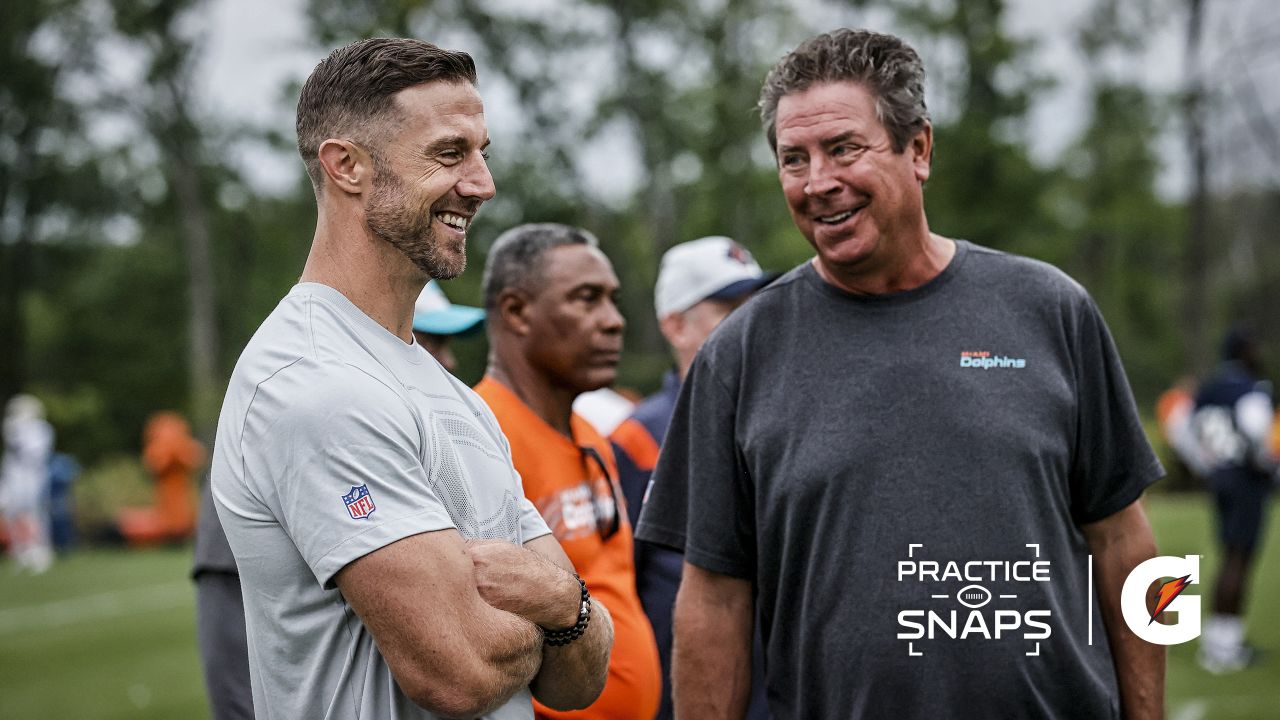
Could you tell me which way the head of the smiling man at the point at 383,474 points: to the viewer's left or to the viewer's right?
to the viewer's right

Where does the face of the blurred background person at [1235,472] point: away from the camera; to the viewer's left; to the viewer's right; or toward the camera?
away from the camera

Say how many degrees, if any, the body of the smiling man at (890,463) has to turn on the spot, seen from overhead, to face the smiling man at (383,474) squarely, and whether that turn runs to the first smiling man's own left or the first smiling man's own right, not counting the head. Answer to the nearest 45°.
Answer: approximately 45° to the first smiling man's own right

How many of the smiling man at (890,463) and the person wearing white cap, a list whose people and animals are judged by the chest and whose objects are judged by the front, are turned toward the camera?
1

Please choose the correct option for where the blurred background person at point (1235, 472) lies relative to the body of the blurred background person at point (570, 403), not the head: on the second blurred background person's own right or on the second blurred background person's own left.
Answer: on the second blurred background person's own left
